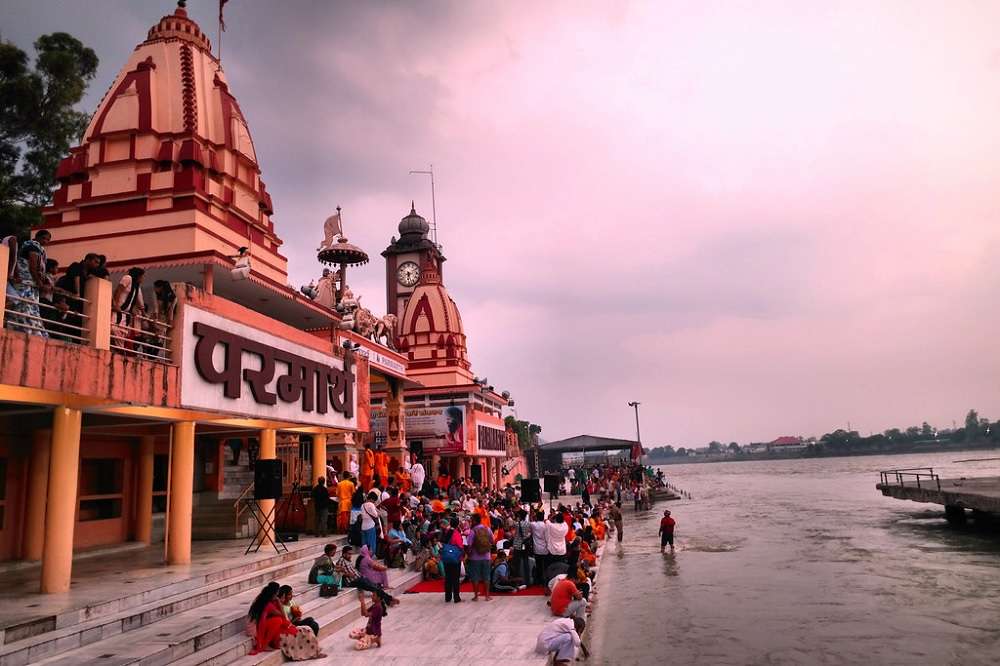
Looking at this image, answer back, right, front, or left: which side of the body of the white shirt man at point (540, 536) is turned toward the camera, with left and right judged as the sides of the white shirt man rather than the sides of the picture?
back

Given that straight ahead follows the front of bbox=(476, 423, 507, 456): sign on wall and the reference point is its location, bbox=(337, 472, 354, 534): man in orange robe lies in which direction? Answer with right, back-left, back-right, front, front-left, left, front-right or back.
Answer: front-right

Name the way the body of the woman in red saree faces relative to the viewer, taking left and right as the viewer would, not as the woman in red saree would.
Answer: facing to the right of the viewer

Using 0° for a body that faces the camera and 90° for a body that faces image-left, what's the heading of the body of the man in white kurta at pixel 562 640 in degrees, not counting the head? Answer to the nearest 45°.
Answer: approximately 270°

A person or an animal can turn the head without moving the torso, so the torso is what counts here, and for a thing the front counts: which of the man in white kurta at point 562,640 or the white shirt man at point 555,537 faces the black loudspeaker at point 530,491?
the white shirt man

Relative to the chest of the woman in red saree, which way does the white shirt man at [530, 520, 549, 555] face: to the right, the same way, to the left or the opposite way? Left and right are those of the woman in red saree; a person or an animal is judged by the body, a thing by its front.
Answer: to the left

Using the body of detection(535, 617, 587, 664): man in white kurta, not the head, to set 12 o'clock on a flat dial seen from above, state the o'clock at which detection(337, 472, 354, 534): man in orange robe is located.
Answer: The man in orange robe is roughly at 8 o'clock from the man in white kurta.

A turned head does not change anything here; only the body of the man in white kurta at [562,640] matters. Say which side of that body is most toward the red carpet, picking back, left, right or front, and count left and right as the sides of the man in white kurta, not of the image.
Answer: left

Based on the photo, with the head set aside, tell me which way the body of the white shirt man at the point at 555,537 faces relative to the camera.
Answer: away from the camera

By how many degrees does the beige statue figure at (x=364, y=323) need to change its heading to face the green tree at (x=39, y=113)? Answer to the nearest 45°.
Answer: approximately 180°

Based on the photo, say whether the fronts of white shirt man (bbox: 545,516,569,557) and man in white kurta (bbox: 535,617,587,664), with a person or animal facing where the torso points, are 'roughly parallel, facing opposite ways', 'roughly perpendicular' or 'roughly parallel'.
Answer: roughly perpendicular

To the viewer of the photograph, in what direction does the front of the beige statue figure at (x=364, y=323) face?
facing to the right of the viewer

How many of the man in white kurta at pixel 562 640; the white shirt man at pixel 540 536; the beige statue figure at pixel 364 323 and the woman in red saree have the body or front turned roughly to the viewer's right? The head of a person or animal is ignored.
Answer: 3

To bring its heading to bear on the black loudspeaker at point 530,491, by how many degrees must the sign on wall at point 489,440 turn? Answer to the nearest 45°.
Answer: approximately 45° to its right

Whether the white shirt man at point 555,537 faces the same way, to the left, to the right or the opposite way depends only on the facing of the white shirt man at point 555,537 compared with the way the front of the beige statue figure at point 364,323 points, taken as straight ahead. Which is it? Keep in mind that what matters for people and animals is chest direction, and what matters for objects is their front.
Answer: to the left
